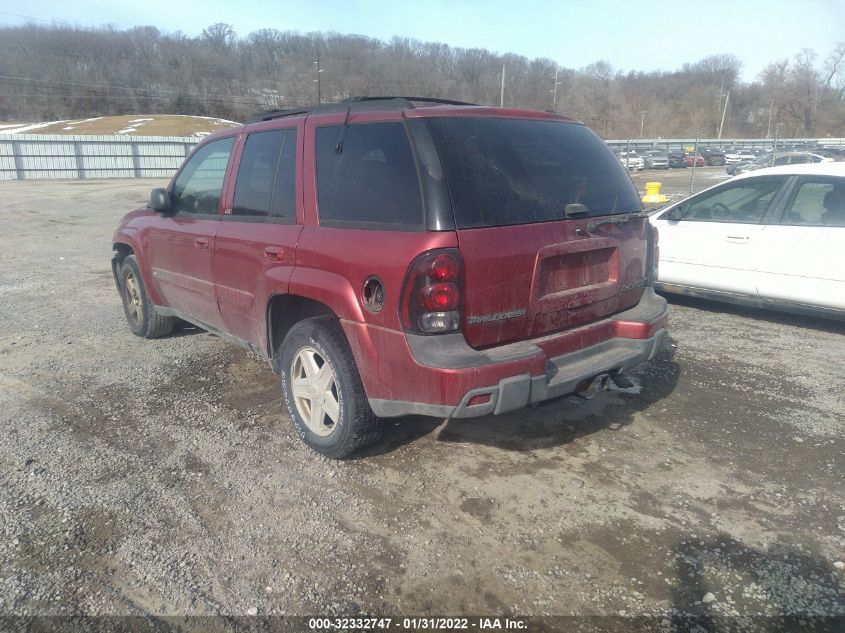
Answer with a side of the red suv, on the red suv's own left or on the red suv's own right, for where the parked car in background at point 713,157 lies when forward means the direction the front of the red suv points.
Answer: on the red suv's own right

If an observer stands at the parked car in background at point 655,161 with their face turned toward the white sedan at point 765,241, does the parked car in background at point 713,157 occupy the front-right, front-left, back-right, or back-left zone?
back-left

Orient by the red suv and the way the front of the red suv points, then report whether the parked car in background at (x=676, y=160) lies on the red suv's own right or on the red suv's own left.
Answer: on the red suv's own right

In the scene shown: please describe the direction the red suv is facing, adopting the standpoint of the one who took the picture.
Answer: facing away from the viewer and to the left of the viewer

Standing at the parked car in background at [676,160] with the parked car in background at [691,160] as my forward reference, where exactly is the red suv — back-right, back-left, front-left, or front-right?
back-right

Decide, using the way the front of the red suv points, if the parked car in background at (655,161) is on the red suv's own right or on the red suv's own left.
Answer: on the red suv's own right

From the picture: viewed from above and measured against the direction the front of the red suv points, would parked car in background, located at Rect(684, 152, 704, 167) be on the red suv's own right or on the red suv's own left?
on the red suv's own right

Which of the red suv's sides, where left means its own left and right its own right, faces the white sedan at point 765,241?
right
